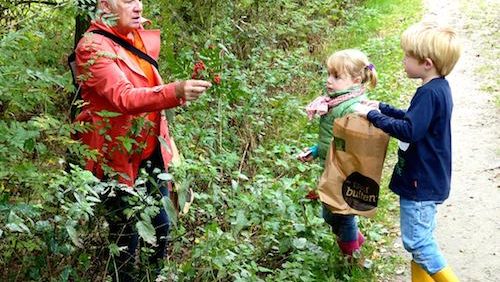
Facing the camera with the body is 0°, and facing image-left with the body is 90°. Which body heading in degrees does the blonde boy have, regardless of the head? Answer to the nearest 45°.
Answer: approximately 90°

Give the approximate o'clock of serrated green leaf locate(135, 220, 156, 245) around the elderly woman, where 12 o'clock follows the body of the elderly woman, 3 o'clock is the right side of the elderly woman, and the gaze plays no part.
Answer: The serrated green leaf is roughly at 1 o'clock from the elderly woman.

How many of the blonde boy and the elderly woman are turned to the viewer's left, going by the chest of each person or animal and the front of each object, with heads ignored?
1

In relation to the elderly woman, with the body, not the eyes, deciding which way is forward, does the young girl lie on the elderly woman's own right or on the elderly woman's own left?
on the elderly woman's own left

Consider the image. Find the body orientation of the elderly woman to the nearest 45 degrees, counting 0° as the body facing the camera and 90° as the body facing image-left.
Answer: approximately 315°

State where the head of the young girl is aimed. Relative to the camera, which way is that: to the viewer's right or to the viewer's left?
to the viewer's left

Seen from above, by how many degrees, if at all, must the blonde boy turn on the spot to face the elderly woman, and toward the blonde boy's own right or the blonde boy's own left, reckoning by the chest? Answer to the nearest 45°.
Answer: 0° — they already face them

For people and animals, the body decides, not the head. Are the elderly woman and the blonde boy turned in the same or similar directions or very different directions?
very different directions
